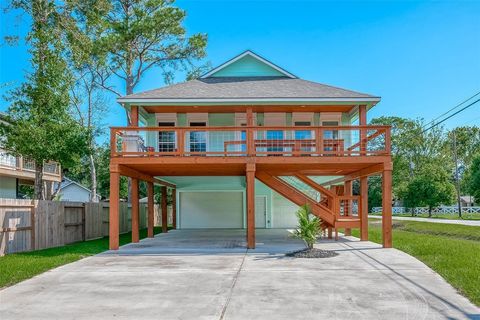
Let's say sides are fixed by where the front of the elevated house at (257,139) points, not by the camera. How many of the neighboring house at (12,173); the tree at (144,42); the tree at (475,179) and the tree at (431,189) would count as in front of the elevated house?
0

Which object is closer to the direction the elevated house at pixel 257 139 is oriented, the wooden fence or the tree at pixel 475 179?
the wooden fence

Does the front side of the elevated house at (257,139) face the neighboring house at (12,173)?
no

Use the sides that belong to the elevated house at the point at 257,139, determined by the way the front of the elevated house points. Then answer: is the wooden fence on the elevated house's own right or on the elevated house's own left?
on the elevated house's own right

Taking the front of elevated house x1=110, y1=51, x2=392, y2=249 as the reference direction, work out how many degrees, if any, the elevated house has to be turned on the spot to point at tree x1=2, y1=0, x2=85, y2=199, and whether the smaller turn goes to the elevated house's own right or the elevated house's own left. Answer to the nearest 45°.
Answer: approximately 90° to the elevated house's own right

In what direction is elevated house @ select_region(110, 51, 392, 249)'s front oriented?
toward the camera

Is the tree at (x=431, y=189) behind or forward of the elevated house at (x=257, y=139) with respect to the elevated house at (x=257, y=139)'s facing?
behind

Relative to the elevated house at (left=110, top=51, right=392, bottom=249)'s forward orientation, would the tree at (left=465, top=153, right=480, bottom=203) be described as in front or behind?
behind

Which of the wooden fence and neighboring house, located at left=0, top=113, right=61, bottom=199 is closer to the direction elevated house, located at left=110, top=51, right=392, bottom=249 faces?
the wooden fence

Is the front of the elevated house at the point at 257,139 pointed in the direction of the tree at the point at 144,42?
no

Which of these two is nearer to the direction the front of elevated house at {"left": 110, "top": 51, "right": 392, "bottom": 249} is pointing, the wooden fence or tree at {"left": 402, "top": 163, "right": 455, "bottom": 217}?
the wooden fence

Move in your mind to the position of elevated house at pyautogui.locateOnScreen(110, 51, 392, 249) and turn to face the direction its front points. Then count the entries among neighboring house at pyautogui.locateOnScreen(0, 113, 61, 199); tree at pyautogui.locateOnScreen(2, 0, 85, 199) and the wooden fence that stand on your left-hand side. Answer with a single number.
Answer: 0
